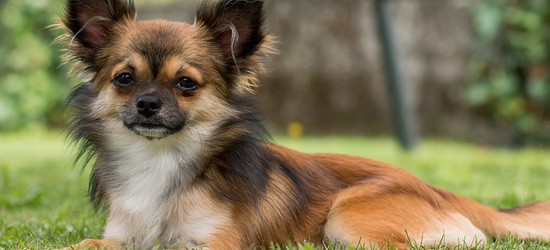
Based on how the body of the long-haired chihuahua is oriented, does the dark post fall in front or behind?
behind

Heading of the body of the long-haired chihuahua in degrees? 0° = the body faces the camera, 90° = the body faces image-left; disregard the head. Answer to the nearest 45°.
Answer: approximately 45°
